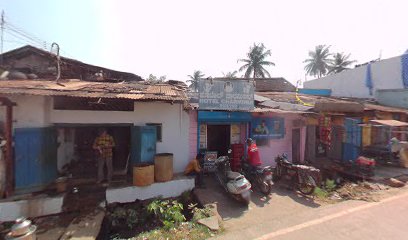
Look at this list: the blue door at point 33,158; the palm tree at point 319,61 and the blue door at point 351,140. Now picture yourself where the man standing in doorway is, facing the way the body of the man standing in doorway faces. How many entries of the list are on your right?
1

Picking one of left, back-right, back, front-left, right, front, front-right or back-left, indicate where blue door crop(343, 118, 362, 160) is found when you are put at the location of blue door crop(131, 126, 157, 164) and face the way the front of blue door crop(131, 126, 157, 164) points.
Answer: left

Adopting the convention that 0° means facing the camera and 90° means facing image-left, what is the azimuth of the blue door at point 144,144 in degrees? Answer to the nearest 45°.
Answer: approximately 0°

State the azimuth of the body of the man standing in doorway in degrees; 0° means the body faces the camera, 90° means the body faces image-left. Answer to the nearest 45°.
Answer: approximately 0°
